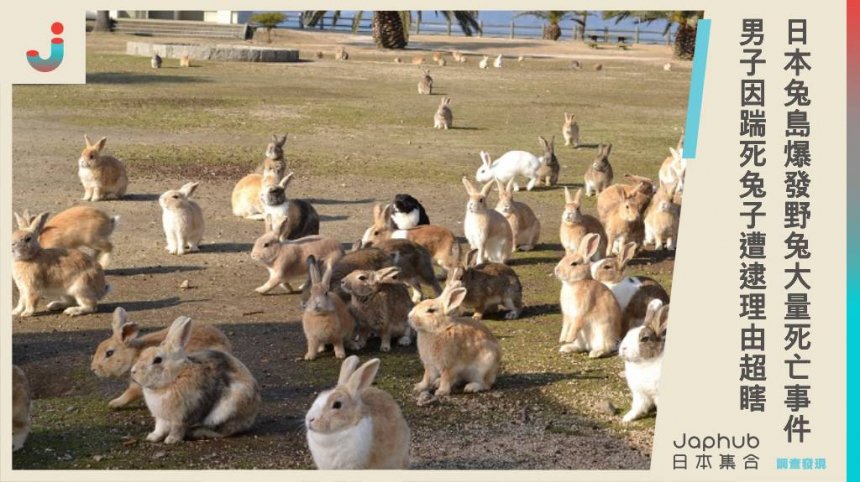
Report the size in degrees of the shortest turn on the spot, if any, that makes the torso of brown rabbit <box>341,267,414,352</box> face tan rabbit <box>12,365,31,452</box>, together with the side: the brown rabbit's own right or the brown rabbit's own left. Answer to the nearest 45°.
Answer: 0° — it already faces it

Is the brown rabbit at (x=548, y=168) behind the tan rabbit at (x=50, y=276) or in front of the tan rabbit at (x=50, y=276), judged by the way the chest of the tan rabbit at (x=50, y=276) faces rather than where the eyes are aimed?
behind

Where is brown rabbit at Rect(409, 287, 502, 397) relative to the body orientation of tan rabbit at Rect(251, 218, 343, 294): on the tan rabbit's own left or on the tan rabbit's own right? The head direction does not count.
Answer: on the tan rabbit's own left

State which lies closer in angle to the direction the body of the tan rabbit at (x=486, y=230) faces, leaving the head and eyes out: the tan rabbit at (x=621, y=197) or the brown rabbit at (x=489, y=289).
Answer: the brown rabbit

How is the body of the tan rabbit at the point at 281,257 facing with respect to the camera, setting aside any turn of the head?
to the viewer's left

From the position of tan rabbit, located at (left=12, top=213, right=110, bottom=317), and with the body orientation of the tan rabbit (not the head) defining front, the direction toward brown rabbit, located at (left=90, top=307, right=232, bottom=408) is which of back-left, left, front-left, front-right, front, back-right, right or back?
left

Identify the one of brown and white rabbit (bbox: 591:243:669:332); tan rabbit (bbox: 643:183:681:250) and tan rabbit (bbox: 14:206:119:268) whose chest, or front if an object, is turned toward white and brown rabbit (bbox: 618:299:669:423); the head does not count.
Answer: tan rabbit (bbox: 643:183:681:250)

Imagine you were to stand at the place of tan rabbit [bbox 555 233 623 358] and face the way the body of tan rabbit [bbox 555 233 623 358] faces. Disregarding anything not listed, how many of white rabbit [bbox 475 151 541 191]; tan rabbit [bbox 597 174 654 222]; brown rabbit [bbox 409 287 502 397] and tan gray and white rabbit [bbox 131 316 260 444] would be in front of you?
2

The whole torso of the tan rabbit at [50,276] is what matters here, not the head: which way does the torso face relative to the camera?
to the viewer's left

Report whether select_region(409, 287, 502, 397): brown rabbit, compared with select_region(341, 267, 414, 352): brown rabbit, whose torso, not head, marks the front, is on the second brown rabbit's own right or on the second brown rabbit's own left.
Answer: on the second brown rabbit's own left

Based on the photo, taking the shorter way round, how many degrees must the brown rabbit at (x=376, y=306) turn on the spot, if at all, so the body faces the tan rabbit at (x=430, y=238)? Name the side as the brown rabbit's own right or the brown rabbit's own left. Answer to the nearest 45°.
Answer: approximately 135° to the brown rabbit's own right
